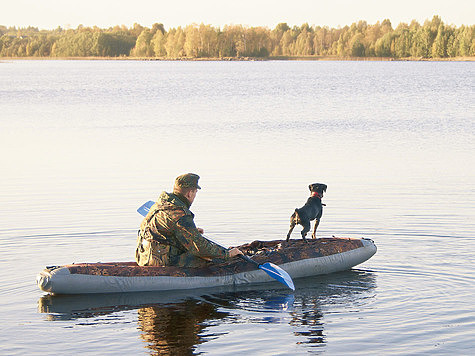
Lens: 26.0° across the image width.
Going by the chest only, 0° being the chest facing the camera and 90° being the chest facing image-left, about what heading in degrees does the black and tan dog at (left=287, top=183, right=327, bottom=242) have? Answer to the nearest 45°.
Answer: approximately 225°

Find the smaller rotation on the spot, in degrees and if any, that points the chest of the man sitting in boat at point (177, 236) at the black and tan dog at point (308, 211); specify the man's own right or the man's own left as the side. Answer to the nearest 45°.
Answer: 0° — they already face it

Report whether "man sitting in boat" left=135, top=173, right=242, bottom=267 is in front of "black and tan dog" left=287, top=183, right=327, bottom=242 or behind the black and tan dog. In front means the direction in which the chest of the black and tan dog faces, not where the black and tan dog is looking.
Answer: behind

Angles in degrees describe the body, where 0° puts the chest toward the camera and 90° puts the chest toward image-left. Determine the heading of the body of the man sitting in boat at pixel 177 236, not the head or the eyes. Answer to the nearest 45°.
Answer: approximately 225°

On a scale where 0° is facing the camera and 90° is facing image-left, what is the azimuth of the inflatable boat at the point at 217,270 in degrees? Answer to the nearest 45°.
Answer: approximately 270°

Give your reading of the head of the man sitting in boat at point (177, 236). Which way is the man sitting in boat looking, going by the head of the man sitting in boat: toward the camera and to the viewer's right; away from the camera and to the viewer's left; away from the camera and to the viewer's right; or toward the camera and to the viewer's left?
away from the camera and to the viewer's right
